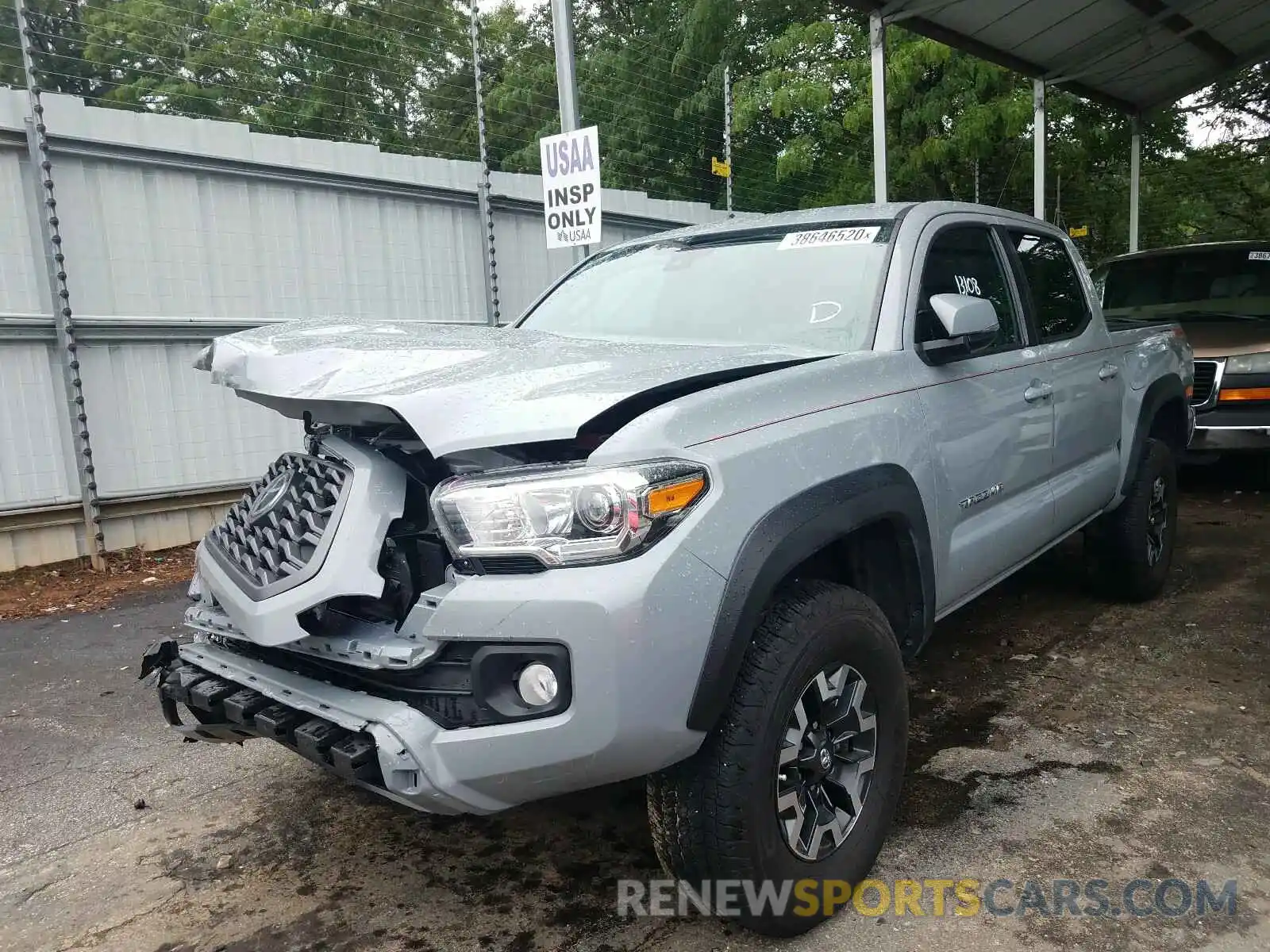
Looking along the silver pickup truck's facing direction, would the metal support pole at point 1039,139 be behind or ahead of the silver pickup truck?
behind

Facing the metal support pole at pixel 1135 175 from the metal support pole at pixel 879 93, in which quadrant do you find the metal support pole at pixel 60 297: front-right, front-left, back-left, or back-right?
back-left

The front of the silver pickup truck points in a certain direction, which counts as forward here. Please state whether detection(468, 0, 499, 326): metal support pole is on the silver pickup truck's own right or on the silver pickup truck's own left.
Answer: on the silver pickup truck's own right

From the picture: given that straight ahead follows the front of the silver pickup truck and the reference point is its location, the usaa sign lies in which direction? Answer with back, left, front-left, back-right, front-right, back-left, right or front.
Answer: back-right

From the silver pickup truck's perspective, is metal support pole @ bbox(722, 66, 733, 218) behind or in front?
behind

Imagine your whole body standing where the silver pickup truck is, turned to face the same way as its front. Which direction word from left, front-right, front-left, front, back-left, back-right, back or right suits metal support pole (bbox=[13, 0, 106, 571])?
right

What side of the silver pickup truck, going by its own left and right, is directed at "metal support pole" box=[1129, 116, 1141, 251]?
back

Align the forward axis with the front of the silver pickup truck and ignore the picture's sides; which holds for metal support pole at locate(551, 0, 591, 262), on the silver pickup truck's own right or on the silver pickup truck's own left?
on the silver pickup truck's own right

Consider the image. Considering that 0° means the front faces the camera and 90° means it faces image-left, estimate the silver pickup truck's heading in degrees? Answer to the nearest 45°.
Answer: approximately 45°

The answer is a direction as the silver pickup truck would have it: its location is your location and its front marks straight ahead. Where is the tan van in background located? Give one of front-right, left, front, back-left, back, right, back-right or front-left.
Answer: back
